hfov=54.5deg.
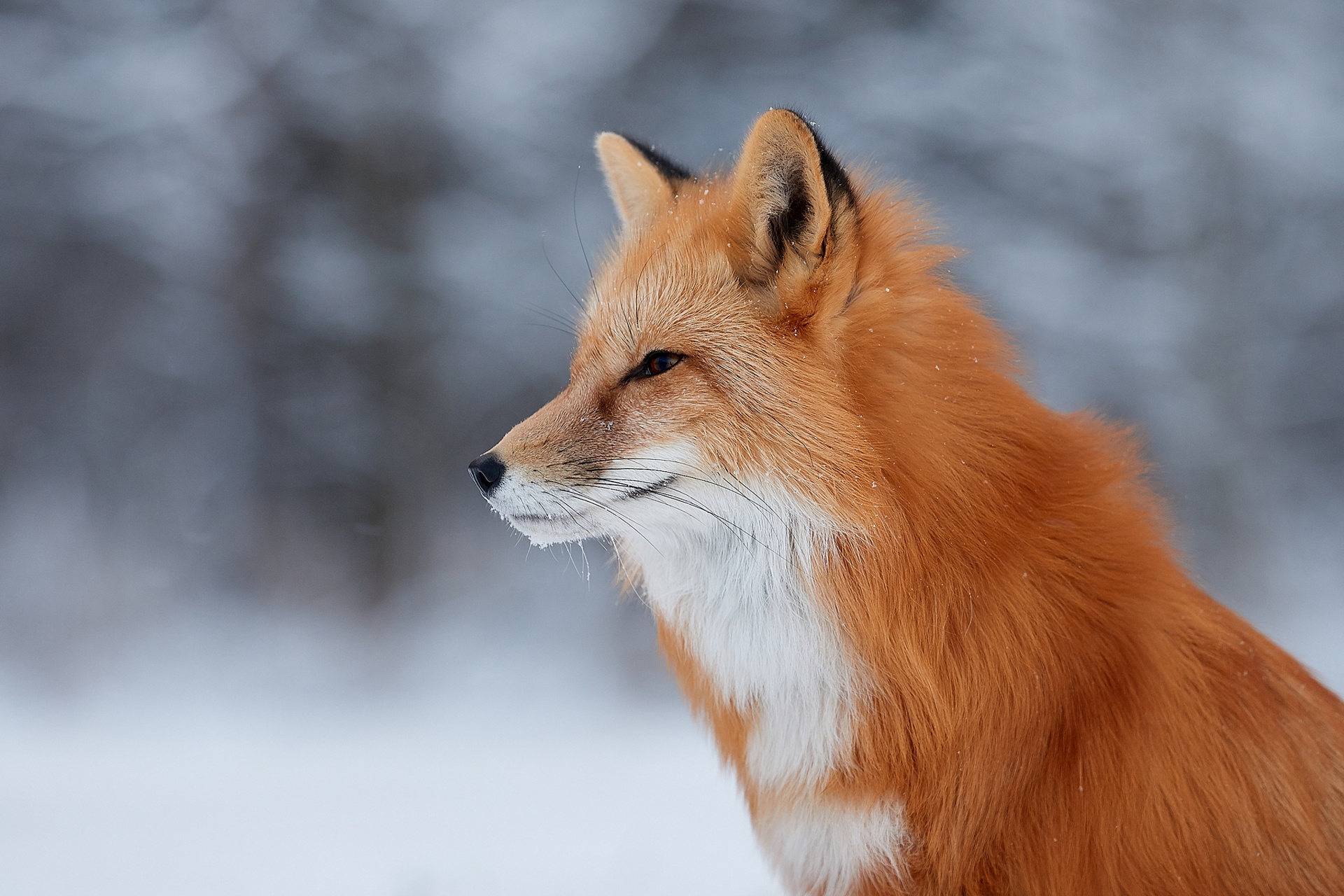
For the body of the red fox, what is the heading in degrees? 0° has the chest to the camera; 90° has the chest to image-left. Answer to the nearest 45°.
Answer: approximately 90°
